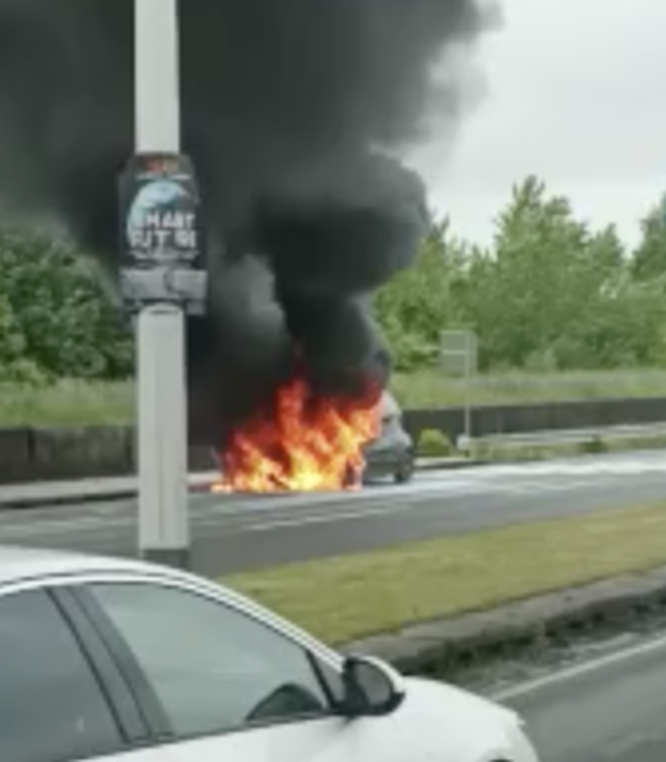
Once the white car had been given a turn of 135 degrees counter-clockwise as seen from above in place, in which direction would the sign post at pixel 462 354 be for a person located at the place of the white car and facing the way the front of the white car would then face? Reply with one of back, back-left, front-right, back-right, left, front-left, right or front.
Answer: right

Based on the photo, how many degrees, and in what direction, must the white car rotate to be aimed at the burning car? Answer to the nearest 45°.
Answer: approximately 45° to its left

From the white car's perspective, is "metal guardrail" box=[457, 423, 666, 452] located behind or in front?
in front

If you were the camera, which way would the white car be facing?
facing away from the viewer and to the right of the viewer

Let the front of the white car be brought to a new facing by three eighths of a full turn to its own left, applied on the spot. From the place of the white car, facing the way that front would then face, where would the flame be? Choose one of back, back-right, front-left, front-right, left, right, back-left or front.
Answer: right
